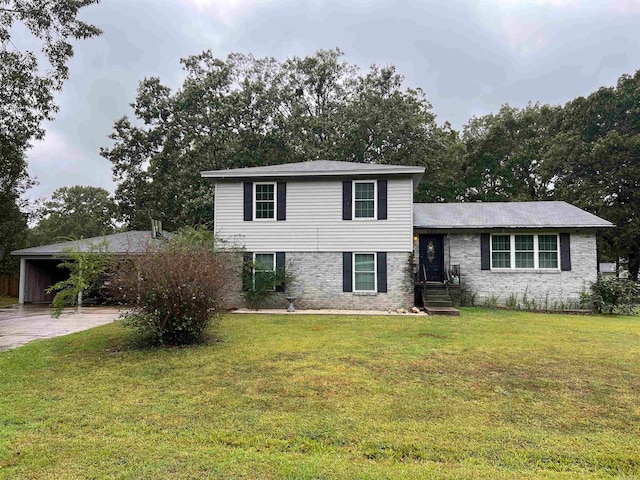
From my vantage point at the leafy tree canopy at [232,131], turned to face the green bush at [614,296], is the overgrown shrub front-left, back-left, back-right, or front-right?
front-right

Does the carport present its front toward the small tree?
yes

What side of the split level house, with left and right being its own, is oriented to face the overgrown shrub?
front

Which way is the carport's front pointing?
toward the camera

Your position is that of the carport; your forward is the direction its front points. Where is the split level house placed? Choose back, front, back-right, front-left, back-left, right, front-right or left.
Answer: front-left

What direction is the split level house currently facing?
toward the camera

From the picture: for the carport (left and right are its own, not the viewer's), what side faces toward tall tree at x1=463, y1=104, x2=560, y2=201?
left

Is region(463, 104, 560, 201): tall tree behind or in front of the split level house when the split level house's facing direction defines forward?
behind

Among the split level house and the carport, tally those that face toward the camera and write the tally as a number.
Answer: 2
